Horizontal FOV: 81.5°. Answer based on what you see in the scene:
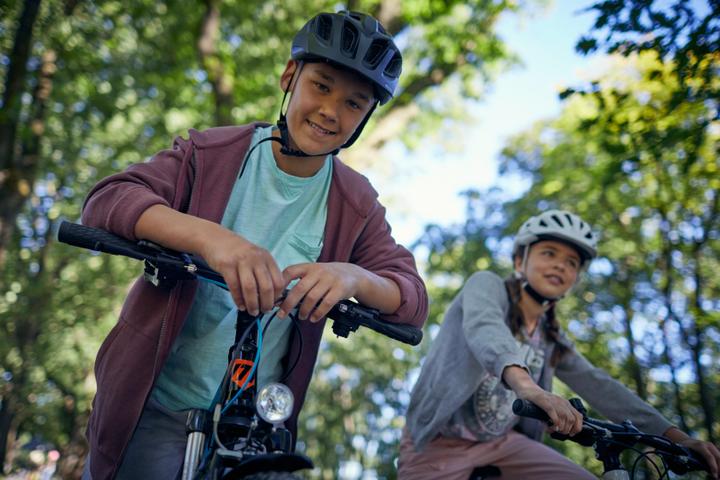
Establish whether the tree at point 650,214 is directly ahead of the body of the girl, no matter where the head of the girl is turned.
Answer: no

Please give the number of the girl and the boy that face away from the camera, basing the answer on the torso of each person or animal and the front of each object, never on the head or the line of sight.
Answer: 0

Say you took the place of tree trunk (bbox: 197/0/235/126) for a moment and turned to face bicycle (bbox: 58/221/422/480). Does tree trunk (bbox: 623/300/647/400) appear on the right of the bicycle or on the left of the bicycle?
left

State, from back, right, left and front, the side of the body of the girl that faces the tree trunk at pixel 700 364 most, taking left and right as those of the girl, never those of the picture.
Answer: left

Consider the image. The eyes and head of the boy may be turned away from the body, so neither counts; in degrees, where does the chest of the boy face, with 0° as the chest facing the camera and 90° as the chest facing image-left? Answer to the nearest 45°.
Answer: approximately 0°

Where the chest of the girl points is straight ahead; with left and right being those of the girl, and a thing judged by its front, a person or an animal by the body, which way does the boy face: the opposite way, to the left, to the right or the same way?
the same way

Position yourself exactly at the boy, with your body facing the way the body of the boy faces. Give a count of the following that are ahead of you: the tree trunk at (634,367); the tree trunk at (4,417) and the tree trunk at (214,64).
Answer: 0

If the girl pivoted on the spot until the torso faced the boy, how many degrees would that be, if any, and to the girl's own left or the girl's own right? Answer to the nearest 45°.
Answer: approximately 90° to the girl's own right

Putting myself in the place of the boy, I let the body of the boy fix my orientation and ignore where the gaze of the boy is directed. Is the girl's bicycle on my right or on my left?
on my left

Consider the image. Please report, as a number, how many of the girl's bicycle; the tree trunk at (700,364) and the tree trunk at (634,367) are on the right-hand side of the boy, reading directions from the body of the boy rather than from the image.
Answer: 0
